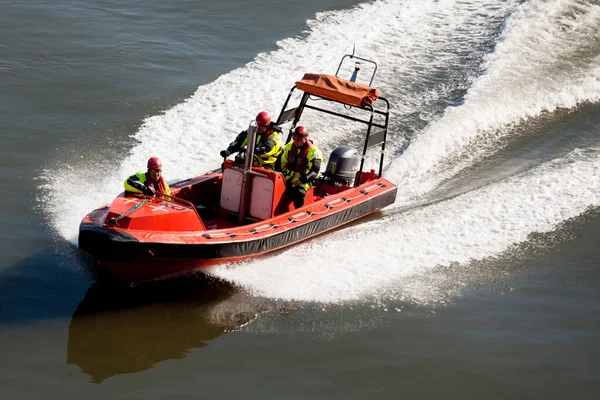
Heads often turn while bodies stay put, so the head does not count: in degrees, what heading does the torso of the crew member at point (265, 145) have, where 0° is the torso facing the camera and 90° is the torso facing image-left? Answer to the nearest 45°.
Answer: approximately 45°

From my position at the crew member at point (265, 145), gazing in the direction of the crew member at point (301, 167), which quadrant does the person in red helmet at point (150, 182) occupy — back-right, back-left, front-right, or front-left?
back-right

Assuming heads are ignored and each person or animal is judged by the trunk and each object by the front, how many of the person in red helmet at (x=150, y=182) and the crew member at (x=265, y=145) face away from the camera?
0

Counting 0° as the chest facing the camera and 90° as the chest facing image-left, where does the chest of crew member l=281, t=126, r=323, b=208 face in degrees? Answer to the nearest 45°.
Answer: approximately 45°

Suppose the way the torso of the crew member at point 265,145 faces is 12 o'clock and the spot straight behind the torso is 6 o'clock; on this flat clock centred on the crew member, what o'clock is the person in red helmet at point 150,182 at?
The person in red helmet is roughly at 12 o'clock from the crew member.

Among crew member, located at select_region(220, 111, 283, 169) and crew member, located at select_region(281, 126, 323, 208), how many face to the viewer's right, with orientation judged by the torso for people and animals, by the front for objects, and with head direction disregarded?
0

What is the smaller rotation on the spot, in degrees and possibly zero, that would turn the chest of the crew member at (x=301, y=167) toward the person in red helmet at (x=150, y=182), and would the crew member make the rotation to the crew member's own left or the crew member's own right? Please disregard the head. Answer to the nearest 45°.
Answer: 0° — they already face them
